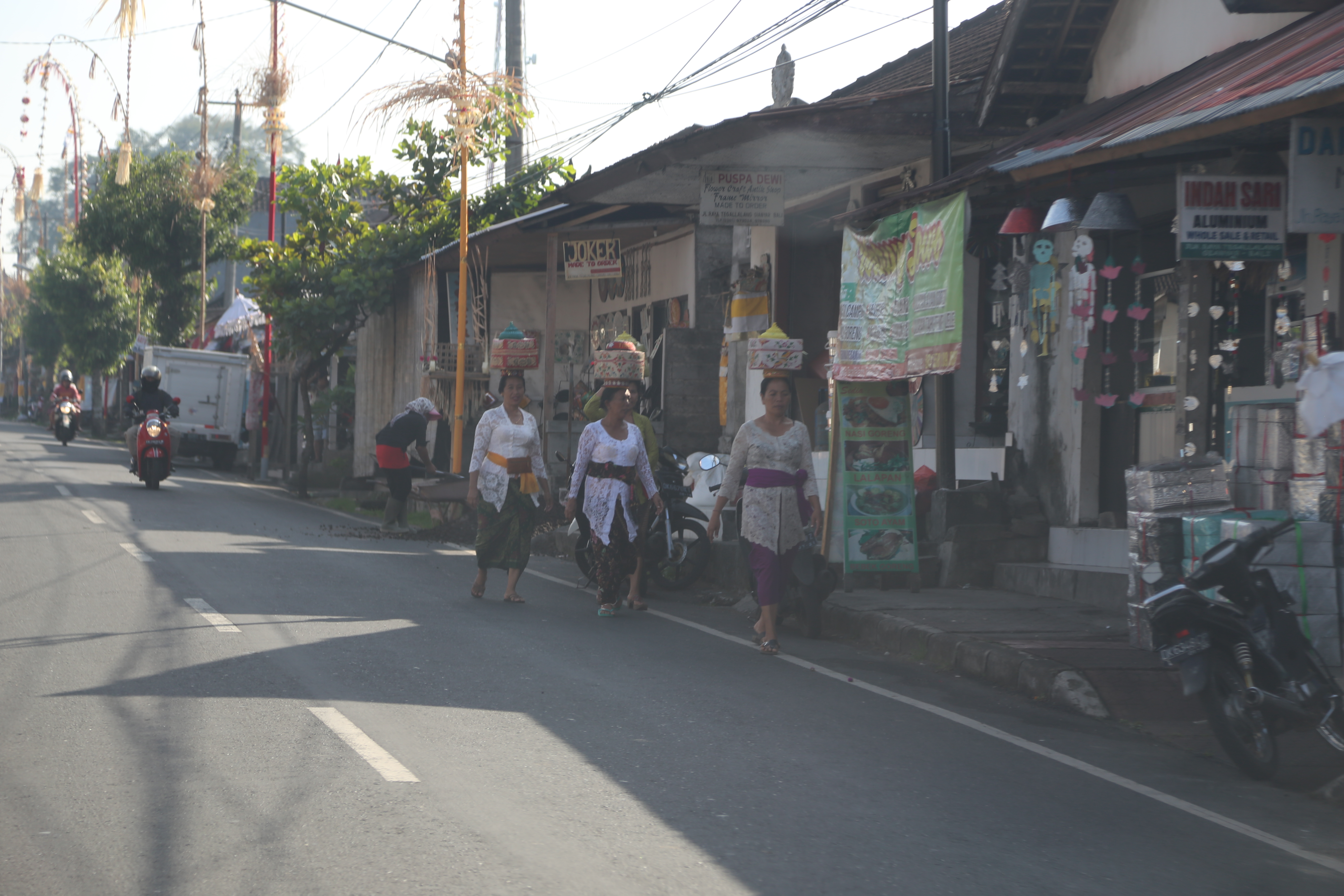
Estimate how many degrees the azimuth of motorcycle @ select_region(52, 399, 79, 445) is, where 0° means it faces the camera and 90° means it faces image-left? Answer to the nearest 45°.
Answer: approximately 0°

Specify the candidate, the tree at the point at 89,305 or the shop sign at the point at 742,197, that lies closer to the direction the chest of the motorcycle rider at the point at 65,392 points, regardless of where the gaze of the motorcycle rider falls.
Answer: the shop sign

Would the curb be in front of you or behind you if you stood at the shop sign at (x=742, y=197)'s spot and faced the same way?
in front

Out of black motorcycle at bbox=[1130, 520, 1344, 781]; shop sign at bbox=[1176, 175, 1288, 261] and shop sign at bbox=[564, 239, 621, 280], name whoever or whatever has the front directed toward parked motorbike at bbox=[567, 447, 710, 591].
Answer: shop sign at bbox=[564, 239, 621, 280]

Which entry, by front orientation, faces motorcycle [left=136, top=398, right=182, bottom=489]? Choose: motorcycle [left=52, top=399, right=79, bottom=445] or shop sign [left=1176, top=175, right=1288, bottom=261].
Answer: motorcycle [left=52, top=399, right=79, bottom=445]

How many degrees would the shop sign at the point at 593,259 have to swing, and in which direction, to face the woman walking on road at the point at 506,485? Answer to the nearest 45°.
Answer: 0° — it already faces them

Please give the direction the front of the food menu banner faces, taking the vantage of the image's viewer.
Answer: facing the viewer

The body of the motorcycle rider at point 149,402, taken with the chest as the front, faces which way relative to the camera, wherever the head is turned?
toward the camera

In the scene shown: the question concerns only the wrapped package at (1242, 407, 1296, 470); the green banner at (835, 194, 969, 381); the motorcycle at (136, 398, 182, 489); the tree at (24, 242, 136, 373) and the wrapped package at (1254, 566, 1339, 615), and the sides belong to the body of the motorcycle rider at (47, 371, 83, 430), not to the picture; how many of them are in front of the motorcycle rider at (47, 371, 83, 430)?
4

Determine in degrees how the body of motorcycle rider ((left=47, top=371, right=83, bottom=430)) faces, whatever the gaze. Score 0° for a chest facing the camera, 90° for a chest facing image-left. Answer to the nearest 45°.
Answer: approximately 0°
